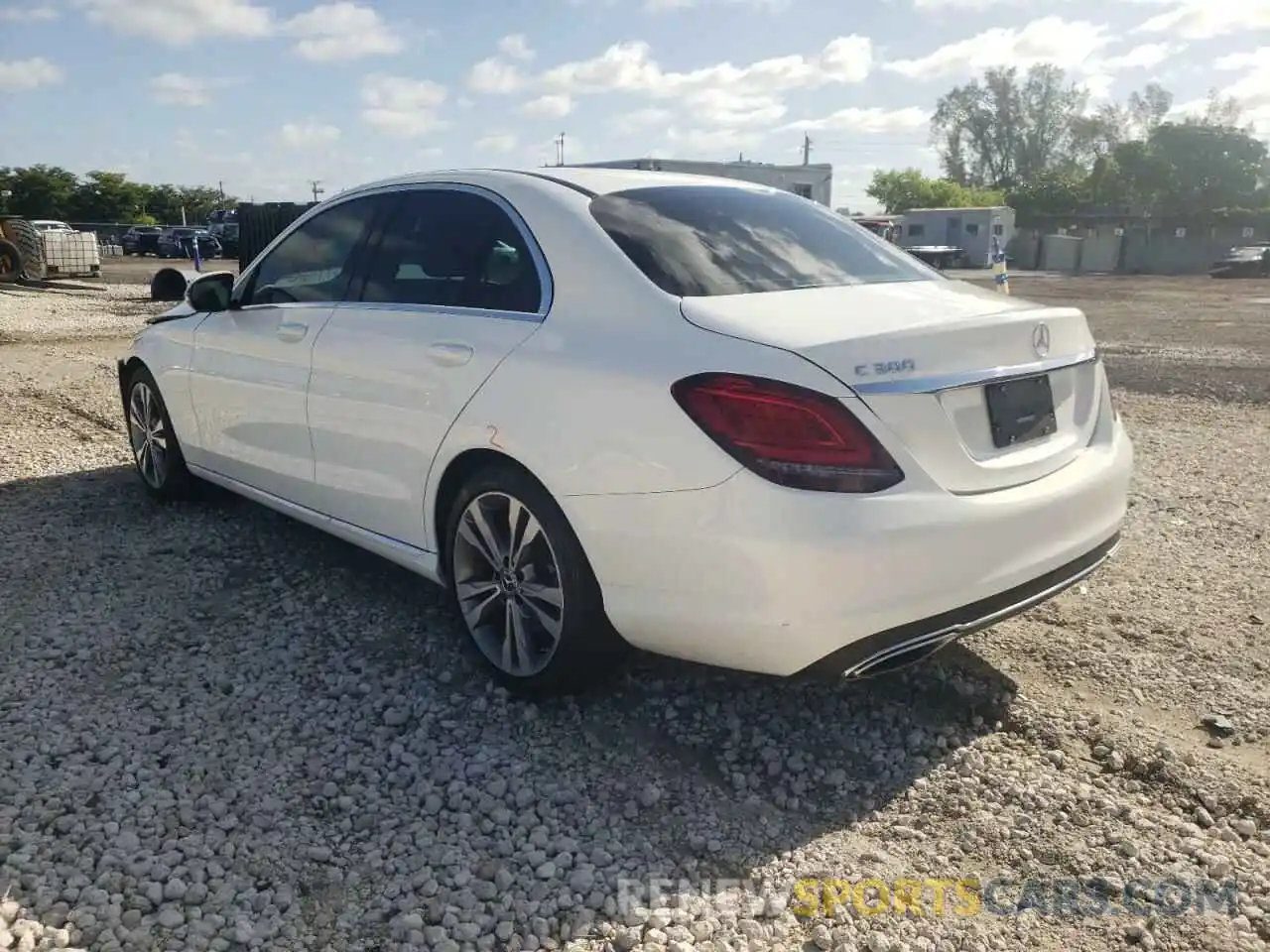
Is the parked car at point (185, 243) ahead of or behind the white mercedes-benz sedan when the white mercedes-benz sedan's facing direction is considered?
ahead

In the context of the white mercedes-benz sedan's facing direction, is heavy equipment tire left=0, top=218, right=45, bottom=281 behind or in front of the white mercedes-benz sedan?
in front

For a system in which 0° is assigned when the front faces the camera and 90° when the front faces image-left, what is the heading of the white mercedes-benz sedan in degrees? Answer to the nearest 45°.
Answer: approximately 135°

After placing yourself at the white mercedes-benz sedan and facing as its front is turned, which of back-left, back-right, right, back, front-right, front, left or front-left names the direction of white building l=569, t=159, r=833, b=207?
front-right

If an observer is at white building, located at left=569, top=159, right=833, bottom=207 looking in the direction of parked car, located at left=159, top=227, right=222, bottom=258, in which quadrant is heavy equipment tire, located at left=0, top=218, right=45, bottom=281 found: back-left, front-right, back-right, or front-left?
front-left
